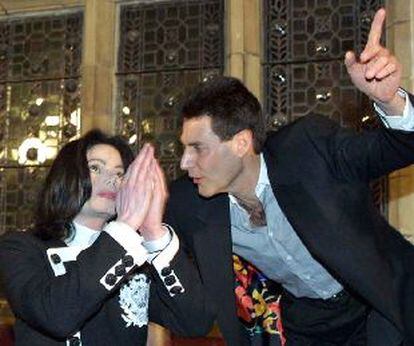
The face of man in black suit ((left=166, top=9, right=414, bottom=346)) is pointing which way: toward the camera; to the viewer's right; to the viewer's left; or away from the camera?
to the viewer's left

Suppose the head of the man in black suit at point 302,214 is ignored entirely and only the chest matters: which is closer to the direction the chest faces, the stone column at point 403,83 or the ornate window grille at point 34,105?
the ornate window grille

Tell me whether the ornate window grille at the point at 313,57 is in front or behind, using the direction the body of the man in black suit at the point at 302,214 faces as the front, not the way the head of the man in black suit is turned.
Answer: behind

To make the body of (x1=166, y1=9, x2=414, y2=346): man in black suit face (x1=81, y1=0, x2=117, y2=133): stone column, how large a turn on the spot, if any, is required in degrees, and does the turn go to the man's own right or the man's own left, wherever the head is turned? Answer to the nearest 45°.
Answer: approximately 90° to the man's own right

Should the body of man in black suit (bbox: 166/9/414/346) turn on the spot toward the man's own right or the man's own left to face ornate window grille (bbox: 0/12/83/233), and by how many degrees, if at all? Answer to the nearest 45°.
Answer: approximately 90° to the man's own right

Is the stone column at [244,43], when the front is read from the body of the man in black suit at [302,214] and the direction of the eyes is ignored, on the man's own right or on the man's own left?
on the man's own right

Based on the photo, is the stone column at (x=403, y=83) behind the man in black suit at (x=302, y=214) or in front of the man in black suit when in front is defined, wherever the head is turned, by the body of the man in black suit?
behind

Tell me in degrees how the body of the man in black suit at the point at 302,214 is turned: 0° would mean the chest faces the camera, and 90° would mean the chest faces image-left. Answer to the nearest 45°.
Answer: approximately 45°

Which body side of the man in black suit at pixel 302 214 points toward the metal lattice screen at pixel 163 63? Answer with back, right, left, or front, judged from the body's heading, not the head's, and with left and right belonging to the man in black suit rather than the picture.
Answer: right
